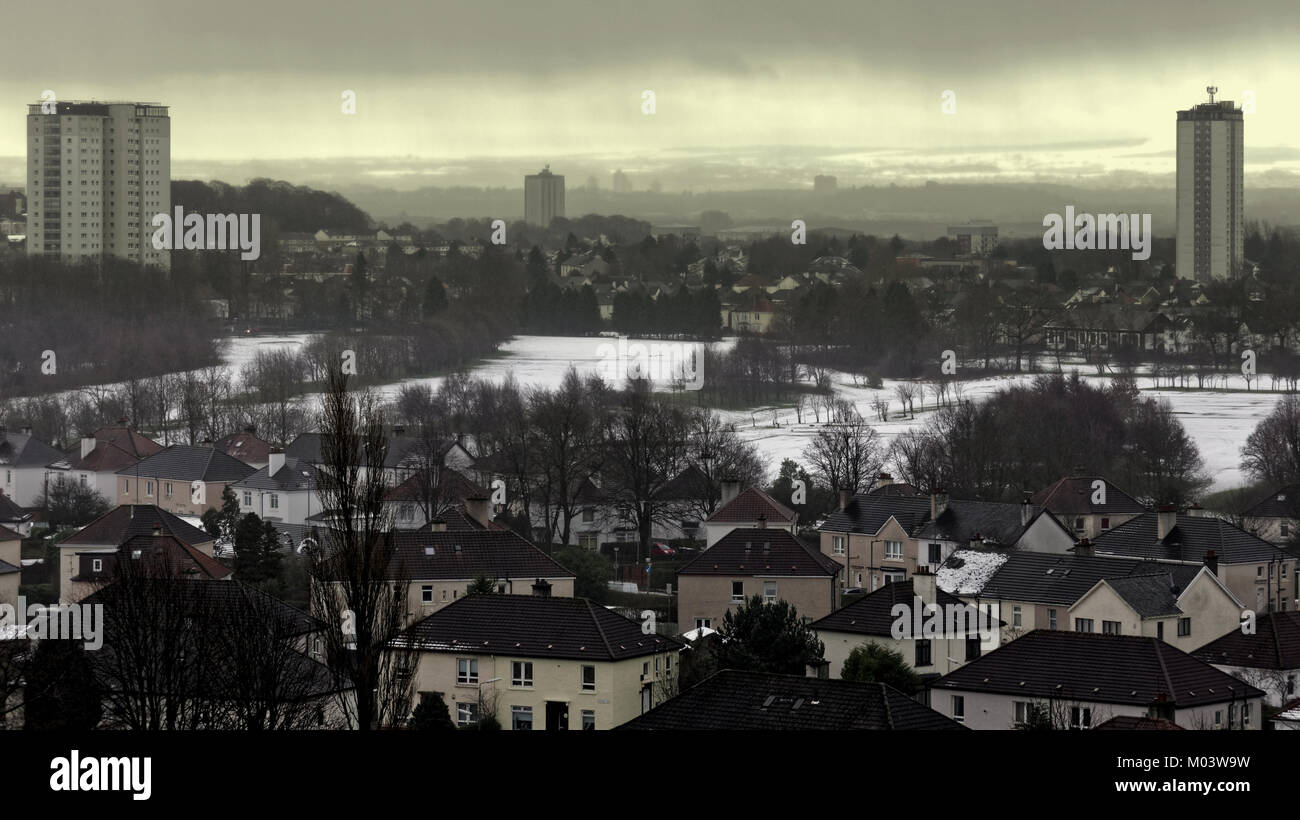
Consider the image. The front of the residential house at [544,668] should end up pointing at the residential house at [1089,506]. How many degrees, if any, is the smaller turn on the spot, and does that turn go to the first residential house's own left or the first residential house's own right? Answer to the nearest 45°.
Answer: approximately 135° to the first residential house's own left

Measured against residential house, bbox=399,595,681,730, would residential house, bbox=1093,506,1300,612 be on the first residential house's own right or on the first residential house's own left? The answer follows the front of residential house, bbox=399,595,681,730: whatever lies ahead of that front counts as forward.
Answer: on the first residential house's own left

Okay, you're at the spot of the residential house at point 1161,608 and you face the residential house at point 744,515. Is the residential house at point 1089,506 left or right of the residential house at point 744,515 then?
right

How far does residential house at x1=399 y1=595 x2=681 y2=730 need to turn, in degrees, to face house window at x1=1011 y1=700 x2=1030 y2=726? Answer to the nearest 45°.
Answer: approximately 45° to its left

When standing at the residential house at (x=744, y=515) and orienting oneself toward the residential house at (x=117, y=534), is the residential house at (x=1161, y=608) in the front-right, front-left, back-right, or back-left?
back-left

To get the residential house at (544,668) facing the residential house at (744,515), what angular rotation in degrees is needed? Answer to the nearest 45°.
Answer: approximately 180°

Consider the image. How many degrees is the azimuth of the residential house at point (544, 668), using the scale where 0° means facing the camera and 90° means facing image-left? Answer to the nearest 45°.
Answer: approximately 0°

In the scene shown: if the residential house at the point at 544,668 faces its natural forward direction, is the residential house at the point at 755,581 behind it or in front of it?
behind

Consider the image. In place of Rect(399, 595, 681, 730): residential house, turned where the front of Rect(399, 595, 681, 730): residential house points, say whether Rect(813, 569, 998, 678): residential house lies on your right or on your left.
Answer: on your left
